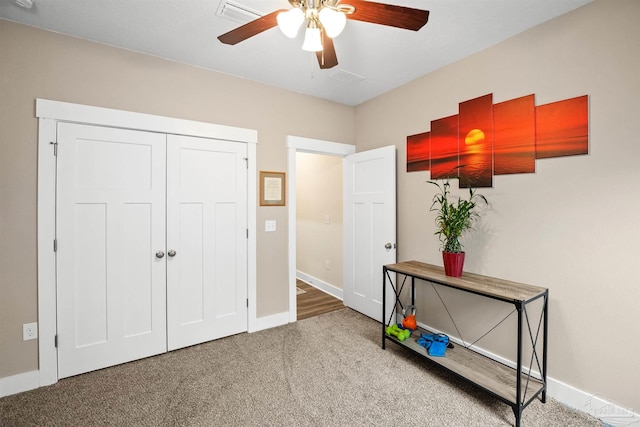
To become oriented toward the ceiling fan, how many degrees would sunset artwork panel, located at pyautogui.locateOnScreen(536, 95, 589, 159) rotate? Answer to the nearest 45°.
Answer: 0° — it already faces it

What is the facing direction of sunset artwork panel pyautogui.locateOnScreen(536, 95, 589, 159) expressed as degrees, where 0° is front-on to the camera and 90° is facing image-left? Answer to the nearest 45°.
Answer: approximately 45°

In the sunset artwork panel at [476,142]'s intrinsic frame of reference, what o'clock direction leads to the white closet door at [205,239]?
The white closet door is roughly at 1 o'clock from the sunset artwork panel.

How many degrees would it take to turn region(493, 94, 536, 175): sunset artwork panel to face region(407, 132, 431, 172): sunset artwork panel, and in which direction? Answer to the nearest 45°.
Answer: approximately 90° to its right

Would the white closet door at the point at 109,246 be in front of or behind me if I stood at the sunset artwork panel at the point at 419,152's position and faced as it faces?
in front

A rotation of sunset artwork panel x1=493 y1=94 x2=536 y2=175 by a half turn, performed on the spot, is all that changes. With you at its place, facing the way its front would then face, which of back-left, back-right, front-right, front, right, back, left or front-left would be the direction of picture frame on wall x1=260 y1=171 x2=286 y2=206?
back-left

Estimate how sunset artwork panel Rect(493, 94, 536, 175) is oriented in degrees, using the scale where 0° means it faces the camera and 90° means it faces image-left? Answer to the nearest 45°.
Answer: approximately 45°

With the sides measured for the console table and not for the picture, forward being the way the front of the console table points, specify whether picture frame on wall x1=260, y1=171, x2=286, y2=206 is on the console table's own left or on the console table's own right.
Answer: on the console table's own right

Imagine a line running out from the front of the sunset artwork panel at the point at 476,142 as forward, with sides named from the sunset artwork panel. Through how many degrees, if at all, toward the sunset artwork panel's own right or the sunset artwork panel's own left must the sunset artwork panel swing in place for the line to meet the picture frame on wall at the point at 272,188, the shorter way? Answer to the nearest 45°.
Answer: approximately 45° to the sunset artwork panel's own right

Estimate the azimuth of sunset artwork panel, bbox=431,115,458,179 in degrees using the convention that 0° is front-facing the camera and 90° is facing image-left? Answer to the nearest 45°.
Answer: approximately 45°

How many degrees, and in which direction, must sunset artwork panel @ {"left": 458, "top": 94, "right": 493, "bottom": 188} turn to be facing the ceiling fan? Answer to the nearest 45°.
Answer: approximately 45° to its left
